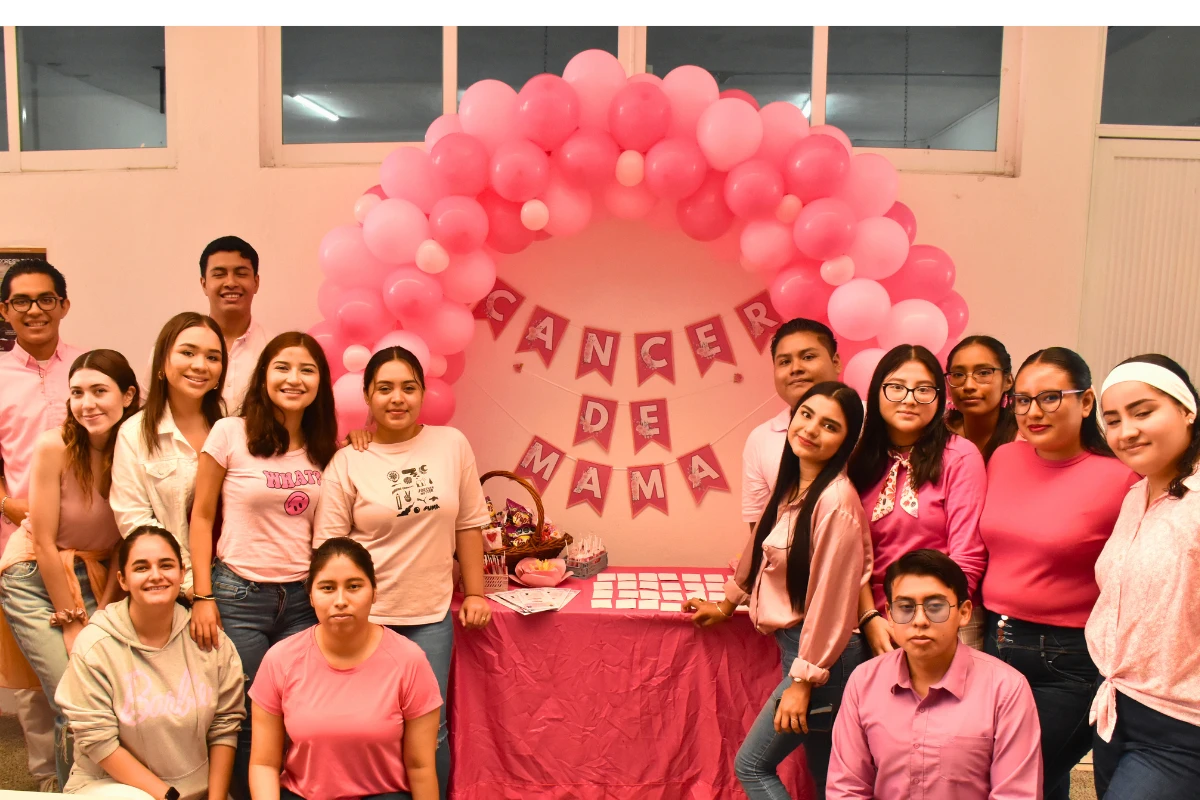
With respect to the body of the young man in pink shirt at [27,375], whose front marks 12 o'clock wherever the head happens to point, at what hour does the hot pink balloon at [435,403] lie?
The hot pink balloon is roughly at 10 o'clock from the young man in pink shirt.

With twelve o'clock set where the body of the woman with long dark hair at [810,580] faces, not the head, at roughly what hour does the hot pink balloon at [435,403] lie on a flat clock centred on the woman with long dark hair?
The hot pink balloon is roughly at 2 o'clock from the woman with long dark hair.

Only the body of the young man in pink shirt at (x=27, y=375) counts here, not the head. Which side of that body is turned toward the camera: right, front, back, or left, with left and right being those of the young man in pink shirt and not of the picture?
front

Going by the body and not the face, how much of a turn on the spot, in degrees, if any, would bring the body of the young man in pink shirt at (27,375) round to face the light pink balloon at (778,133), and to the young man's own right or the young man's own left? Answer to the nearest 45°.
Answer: approximately 45° to the young man's own left

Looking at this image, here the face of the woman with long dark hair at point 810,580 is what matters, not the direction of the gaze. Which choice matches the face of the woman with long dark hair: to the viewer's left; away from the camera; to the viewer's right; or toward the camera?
toward the camera

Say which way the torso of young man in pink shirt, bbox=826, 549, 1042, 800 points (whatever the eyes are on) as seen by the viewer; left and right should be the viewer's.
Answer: facing the viewer

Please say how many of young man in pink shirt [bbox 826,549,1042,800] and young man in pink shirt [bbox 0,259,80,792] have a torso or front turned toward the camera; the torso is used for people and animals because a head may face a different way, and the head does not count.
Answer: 2

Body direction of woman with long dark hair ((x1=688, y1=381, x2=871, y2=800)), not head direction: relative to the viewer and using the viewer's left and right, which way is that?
facing the viewer and to the left of the viewer

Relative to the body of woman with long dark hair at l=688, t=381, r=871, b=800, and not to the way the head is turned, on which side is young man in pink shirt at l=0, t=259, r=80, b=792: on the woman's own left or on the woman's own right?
on the woman's own right

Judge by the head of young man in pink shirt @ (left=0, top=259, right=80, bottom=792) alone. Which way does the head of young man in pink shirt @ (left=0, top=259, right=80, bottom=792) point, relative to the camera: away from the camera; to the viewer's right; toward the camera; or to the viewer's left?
toward the camera
